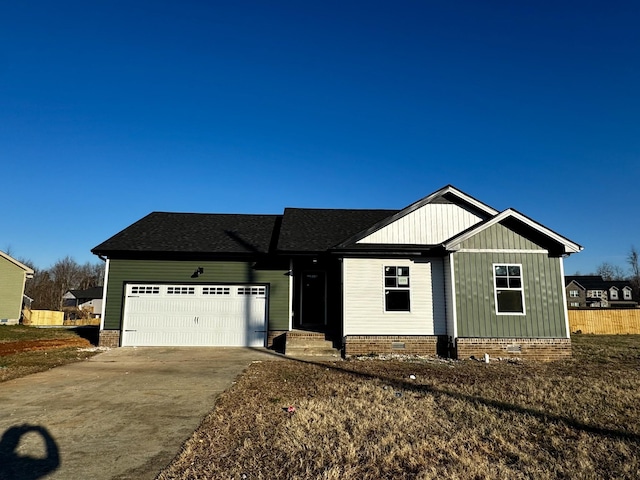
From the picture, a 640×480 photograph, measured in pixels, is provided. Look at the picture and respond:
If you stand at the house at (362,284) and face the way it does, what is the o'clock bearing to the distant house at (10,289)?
The distant house is roughly at 4 o'clock from the house.

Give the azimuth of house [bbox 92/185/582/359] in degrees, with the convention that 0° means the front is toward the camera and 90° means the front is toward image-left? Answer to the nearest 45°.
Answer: approximately 0°

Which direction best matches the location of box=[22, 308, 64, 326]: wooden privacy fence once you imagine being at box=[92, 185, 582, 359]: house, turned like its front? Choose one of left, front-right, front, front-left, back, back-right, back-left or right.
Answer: back-right

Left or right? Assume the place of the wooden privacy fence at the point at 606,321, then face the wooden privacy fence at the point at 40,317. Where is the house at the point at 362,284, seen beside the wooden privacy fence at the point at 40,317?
left

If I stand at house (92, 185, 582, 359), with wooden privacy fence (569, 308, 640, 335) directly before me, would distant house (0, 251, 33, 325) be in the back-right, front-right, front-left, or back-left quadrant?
back-left
